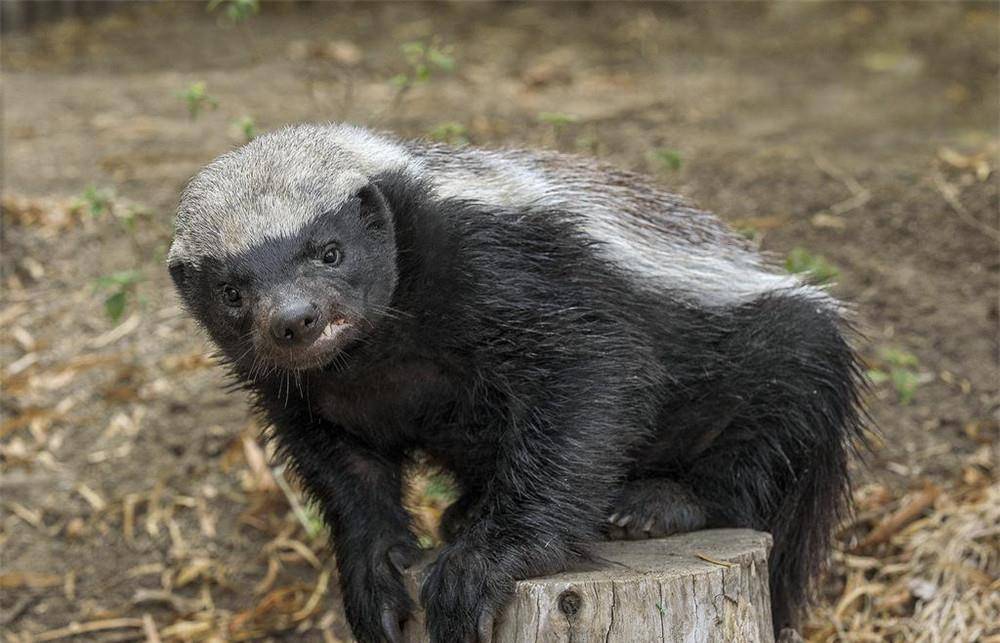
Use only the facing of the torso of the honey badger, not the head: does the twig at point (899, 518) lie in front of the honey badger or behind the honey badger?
behind

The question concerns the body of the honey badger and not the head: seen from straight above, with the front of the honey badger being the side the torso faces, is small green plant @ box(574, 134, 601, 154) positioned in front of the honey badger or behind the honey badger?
behind

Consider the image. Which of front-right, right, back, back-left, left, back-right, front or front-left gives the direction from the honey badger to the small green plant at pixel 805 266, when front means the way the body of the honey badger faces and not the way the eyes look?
back

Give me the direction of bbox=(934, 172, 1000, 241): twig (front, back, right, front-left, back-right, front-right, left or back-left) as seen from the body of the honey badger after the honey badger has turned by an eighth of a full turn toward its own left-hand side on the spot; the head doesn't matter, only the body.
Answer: back-left

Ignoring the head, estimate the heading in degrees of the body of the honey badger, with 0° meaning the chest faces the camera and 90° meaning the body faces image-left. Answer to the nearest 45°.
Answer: approximately 45°

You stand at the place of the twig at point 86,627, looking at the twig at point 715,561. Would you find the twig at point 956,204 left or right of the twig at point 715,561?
left
